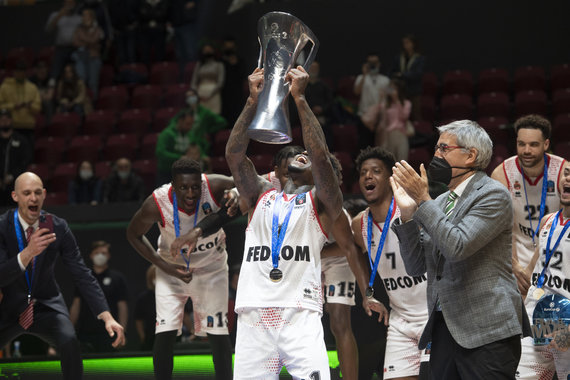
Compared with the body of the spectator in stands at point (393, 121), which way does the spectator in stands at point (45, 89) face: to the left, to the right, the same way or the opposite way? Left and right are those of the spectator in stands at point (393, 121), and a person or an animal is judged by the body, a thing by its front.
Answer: the same way

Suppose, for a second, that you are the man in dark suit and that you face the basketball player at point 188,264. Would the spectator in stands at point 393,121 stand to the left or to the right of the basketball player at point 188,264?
left

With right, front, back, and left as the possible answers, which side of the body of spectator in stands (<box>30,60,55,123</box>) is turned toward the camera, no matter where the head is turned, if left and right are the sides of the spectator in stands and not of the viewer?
front

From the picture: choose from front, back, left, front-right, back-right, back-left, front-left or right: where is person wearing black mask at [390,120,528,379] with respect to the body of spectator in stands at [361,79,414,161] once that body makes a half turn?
back

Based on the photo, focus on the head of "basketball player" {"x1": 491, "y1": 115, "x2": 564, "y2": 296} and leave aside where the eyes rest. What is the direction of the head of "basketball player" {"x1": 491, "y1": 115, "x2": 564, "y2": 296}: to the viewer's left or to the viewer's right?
to the viewer's left

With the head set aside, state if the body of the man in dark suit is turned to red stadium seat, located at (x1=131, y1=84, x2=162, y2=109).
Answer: no

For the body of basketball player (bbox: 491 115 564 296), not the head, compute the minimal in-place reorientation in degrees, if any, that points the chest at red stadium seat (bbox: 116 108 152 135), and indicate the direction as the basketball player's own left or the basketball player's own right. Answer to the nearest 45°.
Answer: approximately 135° to the basketball player's own right

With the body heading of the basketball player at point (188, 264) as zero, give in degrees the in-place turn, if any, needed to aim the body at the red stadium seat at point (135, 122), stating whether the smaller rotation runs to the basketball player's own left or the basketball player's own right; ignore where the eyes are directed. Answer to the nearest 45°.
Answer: approximately 180°

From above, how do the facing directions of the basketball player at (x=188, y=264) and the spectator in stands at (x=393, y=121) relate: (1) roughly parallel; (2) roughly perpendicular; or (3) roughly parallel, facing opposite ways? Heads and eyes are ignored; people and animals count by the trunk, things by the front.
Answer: roughly parallel

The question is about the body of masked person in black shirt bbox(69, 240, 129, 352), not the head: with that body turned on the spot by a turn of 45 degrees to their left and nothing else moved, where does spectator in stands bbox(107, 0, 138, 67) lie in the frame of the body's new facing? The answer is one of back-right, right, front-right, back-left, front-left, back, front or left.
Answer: back-left

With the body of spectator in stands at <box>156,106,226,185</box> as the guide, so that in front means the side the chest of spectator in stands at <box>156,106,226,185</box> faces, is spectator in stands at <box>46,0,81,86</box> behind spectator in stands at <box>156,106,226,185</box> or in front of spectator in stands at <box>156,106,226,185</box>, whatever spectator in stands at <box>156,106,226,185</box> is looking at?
behind

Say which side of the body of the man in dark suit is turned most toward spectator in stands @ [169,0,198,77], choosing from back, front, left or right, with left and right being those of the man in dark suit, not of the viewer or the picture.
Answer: back

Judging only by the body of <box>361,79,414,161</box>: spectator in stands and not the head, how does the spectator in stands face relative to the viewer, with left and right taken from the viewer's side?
facing the viewer

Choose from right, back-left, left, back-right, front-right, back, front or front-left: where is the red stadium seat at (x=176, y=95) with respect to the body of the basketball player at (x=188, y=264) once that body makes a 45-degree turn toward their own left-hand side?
back-left

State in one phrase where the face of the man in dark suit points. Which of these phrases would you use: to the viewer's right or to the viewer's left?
to the viewer's right

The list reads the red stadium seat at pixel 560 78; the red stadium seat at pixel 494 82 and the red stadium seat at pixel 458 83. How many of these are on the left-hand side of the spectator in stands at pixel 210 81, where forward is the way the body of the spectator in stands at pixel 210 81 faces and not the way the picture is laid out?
3

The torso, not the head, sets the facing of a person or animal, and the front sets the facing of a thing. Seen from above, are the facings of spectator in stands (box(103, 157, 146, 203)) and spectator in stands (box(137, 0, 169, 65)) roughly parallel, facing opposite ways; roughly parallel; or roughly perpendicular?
roughly parallel

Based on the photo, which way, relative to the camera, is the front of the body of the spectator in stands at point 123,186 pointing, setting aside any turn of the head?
toward the camera

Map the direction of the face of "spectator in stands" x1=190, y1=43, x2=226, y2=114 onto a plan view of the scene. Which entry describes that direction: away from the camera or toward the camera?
toward the camera

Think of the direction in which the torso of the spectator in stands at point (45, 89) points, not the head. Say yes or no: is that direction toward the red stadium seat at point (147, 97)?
no

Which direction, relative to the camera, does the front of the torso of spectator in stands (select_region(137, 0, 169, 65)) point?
toward the camera
